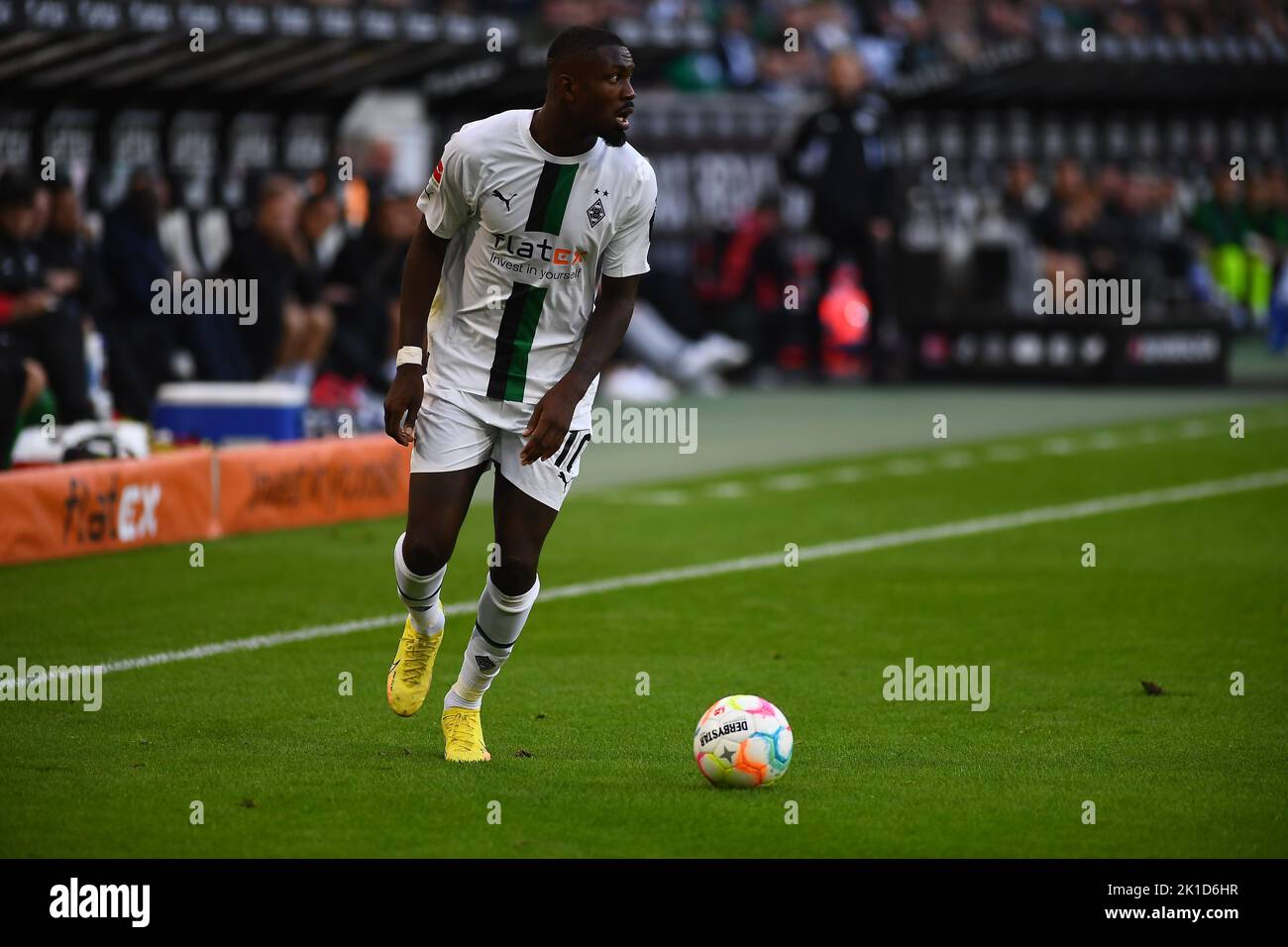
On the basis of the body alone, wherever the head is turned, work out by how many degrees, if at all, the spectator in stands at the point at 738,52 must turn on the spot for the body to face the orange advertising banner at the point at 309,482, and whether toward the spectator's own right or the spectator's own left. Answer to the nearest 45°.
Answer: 0° — they already face it

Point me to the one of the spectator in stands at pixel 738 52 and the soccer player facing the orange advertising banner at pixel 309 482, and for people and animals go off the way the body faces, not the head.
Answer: the spectator in stands

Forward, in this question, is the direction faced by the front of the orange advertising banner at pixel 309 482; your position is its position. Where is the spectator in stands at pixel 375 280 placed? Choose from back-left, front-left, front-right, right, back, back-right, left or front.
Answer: back

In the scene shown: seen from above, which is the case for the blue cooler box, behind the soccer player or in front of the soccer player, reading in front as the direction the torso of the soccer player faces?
behind

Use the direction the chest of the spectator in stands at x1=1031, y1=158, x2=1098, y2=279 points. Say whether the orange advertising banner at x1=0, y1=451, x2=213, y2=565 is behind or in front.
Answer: in front

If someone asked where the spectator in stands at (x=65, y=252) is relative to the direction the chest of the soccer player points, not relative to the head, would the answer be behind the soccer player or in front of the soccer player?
behind

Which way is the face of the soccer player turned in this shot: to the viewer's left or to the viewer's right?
to the viewer's right

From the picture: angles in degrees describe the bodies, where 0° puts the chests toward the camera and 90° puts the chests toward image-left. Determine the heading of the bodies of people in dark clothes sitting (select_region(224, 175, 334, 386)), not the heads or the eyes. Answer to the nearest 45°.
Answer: approximately 315°

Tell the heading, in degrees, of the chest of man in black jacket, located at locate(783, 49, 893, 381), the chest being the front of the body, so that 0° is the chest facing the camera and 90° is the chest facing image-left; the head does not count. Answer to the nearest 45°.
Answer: approximately 0°

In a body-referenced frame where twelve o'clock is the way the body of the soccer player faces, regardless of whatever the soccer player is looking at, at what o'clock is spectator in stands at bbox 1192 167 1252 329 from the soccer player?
The spectator in stands is roughly at 7 o'clock from the soccer player.

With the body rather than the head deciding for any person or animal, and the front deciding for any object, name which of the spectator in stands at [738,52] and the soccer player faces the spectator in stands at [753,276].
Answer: the spectator in stands at [738,52]

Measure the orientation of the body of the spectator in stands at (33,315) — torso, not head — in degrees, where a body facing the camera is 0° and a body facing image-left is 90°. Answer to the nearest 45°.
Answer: approximately 315°

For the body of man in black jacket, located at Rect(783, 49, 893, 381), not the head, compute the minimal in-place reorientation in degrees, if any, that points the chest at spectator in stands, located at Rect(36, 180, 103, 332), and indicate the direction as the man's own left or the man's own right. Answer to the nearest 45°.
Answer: approximately 45° to the man's own right
